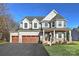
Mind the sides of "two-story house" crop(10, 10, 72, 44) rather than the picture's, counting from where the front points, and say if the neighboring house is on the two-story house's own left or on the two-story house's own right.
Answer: on the two-story house's own left

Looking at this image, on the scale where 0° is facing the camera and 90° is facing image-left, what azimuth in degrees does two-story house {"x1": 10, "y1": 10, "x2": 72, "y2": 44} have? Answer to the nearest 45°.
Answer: approximately 0°

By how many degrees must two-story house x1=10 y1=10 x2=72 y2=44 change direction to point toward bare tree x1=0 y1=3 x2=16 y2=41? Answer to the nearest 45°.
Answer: approximately 90° to its right
